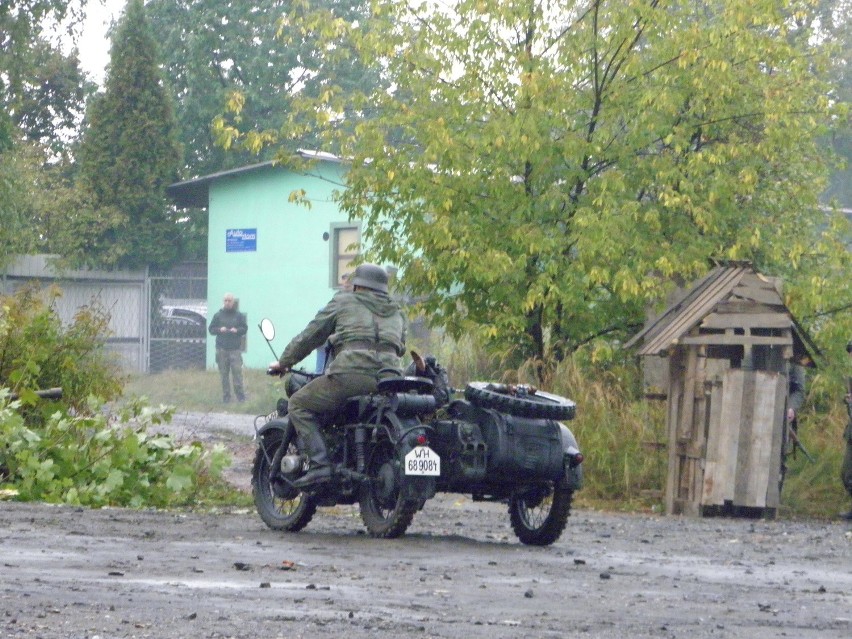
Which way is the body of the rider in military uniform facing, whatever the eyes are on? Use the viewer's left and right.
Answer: facing away from the viewer and to the left of the viewer

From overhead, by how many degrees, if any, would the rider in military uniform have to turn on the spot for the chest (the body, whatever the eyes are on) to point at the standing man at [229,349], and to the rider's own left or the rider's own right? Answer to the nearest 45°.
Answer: approximately 45° to the rider's own right

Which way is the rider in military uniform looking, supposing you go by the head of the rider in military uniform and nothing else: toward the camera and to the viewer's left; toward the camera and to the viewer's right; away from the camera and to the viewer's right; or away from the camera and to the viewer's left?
away from the camera and to the viewer's left

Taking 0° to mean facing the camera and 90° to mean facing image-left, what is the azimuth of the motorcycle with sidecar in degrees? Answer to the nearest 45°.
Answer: approximately 135°

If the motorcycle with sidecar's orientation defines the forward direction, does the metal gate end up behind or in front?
in front

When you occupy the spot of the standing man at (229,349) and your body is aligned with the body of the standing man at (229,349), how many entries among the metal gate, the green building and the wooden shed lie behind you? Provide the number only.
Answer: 2

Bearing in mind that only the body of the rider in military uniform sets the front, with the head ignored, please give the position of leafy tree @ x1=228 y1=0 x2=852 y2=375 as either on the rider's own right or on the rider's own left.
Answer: on the rider's own right
